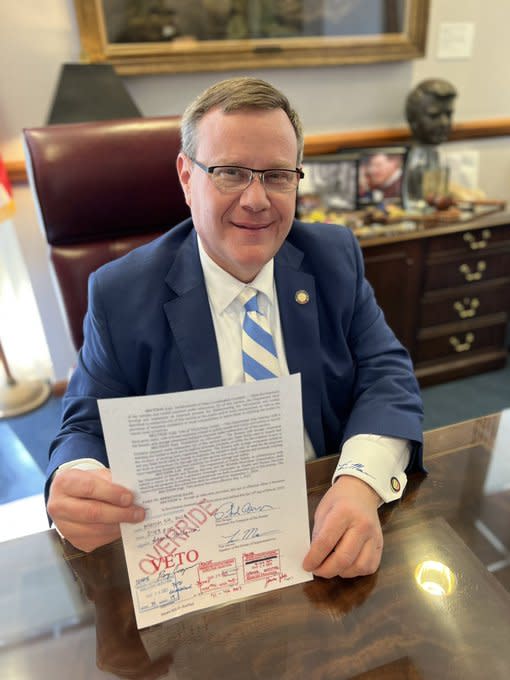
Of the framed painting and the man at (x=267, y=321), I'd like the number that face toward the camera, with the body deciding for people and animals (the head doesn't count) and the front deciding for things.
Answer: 2

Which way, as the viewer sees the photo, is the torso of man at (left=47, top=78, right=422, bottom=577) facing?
toward the camera

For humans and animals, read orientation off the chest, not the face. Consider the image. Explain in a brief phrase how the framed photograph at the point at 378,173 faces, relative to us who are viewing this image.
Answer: facing the viewer

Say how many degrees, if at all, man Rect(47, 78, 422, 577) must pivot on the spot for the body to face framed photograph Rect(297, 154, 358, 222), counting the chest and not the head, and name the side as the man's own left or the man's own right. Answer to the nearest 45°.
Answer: approximately 180°

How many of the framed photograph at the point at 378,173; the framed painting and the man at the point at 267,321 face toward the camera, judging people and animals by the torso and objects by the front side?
3

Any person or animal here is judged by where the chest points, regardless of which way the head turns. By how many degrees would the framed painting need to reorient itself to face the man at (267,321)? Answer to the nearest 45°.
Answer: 0° — it already faces them

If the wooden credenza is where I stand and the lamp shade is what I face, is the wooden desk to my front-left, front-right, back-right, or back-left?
front-left

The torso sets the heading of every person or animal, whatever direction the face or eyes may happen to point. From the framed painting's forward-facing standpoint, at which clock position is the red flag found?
The red flag is roughly at 2 o'clock from the framed painting.

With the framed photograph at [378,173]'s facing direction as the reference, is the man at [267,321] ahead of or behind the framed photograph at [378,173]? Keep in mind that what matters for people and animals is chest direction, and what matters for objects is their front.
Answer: ahead

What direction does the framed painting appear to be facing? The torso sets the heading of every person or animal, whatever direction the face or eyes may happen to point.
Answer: toward the camera

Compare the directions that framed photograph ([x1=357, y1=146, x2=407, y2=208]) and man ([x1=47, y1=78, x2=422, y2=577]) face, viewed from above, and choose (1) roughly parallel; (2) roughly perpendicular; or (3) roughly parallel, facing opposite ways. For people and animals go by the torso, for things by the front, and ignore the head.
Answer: roughly parallel
